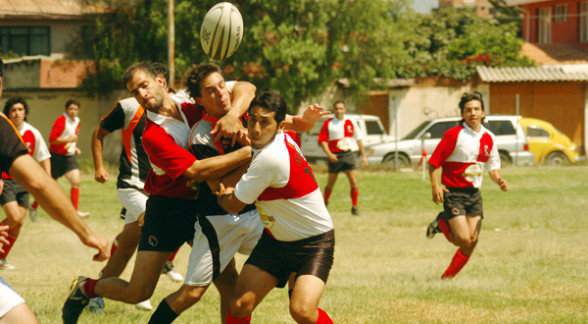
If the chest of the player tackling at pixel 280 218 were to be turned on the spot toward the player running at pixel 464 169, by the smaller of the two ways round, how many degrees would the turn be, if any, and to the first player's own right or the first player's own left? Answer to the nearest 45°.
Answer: approximately 180°

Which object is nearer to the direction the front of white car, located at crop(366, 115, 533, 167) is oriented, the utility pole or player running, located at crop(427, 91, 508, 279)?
the utility pole

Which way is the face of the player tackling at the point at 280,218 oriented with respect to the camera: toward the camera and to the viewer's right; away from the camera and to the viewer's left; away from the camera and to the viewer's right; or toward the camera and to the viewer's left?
toward the camera and to the viewer's left

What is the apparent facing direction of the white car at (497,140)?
to the viewer's left

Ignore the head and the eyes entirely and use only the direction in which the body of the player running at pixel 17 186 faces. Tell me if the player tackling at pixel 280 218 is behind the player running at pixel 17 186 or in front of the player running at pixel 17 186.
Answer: in front

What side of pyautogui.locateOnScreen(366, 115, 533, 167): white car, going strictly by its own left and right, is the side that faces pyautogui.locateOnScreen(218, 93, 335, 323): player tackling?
left

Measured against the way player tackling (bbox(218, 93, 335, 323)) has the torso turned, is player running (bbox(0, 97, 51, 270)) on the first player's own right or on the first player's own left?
on the first player's own right

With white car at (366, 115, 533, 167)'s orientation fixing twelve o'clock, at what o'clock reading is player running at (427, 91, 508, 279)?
The player running is roughly at 9 o'clock from the white car.

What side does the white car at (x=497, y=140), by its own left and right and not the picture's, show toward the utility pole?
front

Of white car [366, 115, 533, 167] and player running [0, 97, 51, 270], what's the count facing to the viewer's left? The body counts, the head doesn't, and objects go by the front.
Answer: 1
